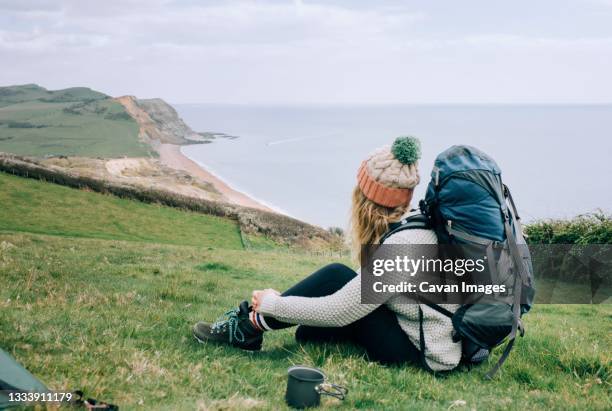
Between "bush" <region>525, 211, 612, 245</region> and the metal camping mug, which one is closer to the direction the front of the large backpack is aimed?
the bush

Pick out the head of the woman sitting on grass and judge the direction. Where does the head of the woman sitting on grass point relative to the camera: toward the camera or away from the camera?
away from the camera

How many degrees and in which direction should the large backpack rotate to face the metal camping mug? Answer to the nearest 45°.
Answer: approximately 135° to its right

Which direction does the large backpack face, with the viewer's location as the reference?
facing to the right of the viewer

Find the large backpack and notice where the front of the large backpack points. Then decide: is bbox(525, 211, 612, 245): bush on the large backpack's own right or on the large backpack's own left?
on the large backpack's own left
